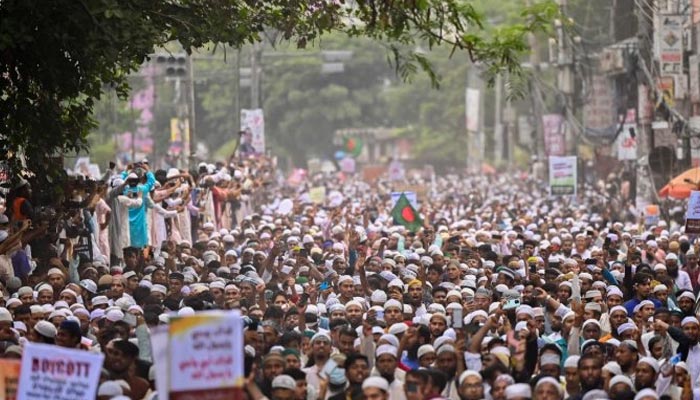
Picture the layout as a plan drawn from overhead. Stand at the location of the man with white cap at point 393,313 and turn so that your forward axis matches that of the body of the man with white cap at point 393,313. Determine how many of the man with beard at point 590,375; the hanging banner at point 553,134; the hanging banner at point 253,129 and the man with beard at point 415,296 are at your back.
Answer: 3

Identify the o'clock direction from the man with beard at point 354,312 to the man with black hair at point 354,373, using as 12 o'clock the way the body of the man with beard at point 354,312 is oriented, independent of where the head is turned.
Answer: the man with black hair at point 354,373 is roughly at 12 o'clock from the man with beard at point 354,312.

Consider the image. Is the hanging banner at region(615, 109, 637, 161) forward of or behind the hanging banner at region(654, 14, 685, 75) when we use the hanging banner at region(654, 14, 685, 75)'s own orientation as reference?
behind

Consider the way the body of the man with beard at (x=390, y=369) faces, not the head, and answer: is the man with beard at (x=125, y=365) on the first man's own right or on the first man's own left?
on the first man's own right
